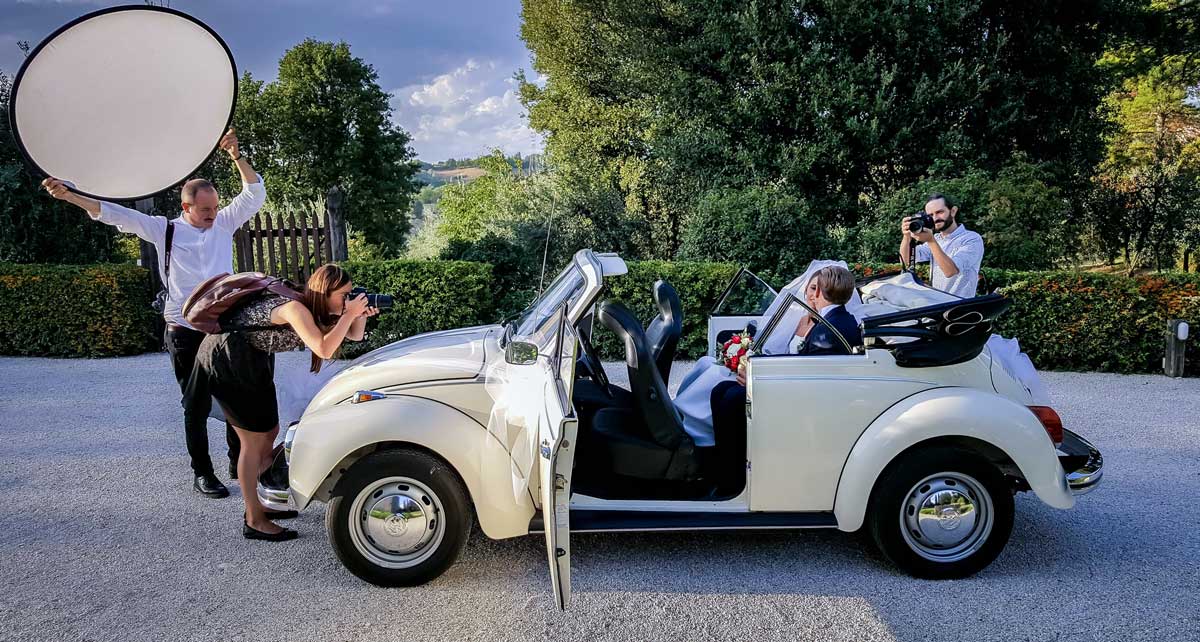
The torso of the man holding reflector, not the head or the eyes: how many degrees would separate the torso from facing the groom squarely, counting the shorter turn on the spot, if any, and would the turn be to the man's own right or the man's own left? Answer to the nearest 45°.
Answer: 0° — they already face them

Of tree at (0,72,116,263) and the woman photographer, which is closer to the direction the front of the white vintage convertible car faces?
the woman photographer

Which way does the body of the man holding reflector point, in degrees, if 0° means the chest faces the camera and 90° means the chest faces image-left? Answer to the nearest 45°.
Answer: approximately 315°

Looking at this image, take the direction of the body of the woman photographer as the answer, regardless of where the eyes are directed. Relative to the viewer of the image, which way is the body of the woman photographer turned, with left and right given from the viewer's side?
facing to the right of the viewer

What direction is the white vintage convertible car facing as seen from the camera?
to the viewer's left

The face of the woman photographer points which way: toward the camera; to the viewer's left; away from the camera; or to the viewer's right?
to the viewer's right

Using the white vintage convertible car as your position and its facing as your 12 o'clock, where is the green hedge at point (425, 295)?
The green hedge is roughly at 2 o'clock from the white vintage convertible car.

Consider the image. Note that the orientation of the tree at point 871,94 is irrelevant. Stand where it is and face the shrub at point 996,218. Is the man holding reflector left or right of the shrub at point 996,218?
right
